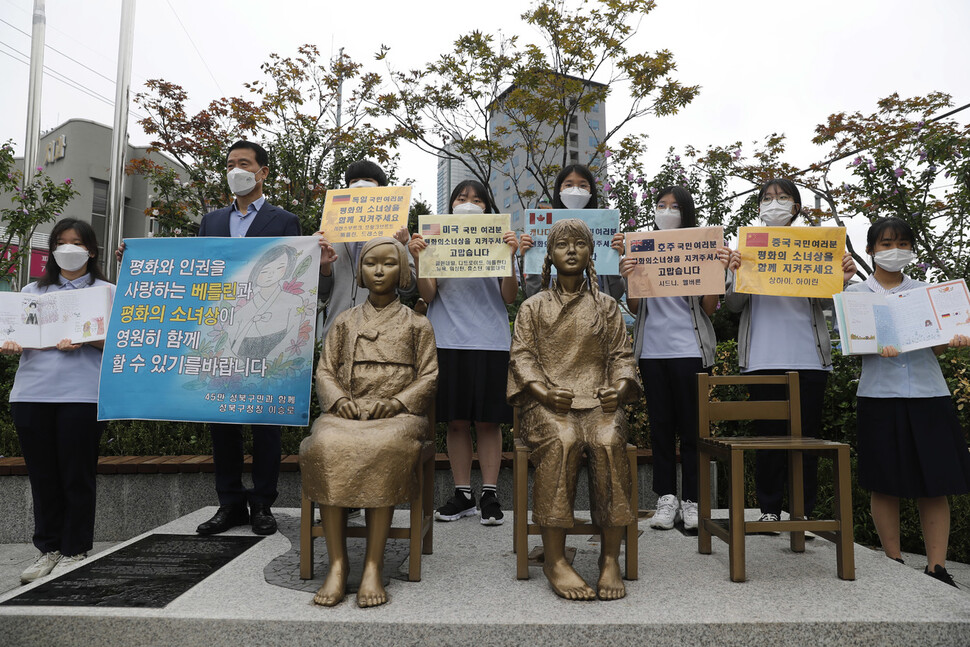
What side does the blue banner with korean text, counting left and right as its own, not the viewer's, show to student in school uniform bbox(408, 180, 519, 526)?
left

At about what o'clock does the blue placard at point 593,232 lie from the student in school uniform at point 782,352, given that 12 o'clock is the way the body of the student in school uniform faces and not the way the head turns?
The blue placard is roughly at 2 o'clock from the student in school uniform.

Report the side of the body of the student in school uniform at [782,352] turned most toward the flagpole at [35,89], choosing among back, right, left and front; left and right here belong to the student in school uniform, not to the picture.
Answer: right

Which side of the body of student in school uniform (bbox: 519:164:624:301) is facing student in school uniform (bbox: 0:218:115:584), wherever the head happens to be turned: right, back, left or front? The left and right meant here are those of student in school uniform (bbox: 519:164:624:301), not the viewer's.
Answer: right

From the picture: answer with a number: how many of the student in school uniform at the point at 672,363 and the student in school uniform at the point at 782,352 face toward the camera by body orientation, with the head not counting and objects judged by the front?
2

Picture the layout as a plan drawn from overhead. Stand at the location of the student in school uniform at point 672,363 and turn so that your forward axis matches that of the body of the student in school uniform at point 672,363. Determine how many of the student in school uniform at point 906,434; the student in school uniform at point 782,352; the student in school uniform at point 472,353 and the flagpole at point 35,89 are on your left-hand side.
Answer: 2

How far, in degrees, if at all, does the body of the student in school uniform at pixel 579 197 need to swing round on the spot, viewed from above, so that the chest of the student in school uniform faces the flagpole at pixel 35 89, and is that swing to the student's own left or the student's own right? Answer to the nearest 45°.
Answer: approximately 135° to the student's own right

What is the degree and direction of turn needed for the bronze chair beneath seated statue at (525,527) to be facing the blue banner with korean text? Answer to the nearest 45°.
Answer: approximately 90° to its right

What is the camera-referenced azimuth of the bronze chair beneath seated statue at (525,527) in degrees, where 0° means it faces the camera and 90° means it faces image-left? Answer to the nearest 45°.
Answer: approximately 0°

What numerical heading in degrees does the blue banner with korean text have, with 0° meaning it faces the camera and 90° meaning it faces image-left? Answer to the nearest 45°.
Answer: approximately 0°
